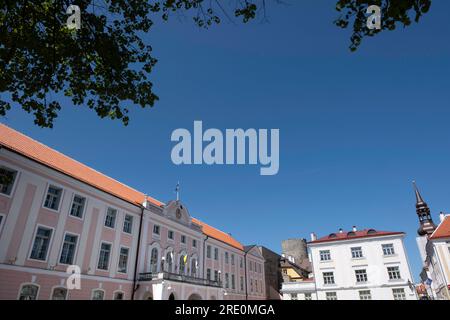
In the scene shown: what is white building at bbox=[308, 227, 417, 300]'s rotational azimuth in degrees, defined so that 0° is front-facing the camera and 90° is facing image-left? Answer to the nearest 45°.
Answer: approximately 0°
